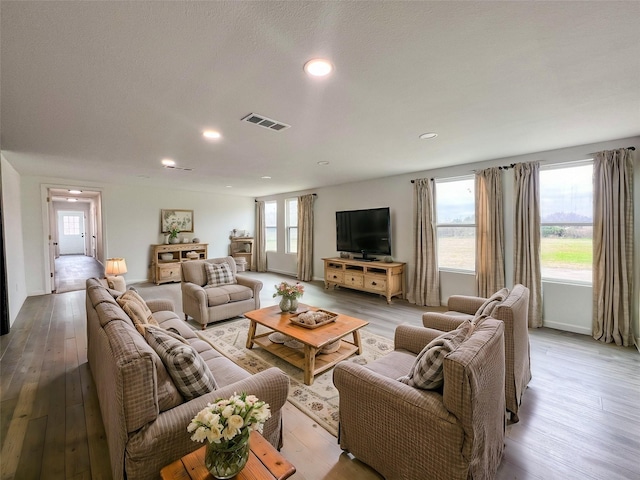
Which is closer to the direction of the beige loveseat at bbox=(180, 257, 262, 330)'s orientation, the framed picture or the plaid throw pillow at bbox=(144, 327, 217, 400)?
the plaid throw pillow

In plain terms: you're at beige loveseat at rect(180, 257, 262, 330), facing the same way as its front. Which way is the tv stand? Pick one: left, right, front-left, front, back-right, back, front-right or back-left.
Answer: front-left

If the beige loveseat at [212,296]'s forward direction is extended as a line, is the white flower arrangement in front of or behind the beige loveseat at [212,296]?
in front

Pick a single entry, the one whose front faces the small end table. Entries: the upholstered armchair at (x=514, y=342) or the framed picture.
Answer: the framed picture

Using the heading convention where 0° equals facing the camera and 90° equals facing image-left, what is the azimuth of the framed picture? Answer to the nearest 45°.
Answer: approximately 0°

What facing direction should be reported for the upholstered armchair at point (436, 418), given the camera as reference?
facing away from the viewer and to the left of the viewer

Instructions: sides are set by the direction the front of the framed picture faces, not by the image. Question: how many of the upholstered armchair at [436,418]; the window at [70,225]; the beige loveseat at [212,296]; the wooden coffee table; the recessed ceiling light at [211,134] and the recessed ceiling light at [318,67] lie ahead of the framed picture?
5

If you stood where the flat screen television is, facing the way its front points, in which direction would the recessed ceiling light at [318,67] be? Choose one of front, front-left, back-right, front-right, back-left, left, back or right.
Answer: front-left

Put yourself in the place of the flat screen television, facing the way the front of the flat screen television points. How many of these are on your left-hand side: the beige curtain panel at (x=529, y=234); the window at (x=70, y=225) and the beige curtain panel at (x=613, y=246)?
2

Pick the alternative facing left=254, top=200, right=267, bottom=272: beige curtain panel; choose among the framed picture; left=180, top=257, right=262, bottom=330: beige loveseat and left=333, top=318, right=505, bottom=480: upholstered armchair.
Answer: the upholstered armchair

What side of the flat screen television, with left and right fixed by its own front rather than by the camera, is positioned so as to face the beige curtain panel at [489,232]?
left

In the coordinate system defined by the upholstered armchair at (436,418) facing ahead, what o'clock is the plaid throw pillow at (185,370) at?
The plaid throw pillow is roughly at 10 o'clock from the upholstered armchair.

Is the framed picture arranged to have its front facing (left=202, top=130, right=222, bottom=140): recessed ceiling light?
yes

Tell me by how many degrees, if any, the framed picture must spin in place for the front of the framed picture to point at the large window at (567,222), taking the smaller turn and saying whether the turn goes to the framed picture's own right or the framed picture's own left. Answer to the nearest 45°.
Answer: approximately 45° to the framed picture's own left

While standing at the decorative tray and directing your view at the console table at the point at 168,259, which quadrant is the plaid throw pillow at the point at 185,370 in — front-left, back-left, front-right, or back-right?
back-left
